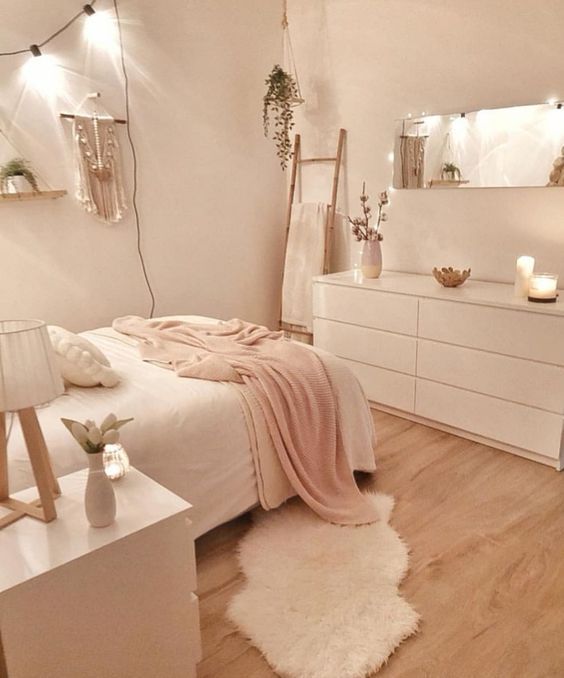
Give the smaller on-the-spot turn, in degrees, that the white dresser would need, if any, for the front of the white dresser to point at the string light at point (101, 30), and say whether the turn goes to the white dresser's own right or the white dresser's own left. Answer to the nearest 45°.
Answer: approximately 45° to the white dresser's own right

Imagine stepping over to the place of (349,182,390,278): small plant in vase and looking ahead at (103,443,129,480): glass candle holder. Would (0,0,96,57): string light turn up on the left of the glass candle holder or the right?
right

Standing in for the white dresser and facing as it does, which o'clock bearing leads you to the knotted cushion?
The knotted cushion is roughly at 12 o'clock from the white dresser.

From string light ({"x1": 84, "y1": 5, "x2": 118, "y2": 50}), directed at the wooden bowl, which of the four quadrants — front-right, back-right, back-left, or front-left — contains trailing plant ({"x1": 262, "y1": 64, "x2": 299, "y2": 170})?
front-left

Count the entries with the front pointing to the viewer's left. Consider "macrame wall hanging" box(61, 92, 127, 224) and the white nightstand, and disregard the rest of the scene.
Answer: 0

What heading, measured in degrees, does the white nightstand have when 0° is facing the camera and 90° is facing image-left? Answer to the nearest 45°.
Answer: approximately 225°

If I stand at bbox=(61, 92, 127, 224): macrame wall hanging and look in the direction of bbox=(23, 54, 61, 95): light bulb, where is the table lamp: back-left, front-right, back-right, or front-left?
front-left

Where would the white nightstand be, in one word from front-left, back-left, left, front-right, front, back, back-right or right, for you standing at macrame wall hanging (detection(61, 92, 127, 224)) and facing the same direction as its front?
front-right

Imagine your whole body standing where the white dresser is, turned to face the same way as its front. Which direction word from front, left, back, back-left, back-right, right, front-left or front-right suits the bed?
front

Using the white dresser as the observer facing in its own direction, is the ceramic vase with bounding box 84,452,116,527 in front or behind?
in front

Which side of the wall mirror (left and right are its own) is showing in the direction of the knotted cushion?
front

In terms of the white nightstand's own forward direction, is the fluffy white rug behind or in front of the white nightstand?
in front

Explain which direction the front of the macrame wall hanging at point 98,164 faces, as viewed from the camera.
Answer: facing the viewer and to the right of the viewer

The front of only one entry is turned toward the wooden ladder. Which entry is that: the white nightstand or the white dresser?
the white nightstand

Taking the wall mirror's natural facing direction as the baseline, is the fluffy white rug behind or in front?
in front

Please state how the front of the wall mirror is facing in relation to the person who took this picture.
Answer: facing the viewer and to the left of the viewer
